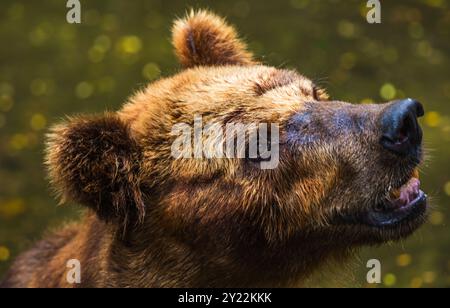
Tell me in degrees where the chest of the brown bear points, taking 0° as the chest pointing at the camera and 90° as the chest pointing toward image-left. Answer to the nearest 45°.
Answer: approximately 270°
